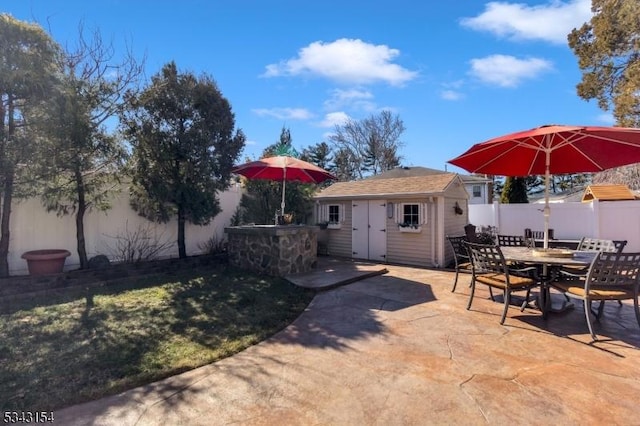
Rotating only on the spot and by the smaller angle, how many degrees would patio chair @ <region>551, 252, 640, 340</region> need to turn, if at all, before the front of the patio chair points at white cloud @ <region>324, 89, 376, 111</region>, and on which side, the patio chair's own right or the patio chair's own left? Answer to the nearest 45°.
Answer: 0° — it already faces it

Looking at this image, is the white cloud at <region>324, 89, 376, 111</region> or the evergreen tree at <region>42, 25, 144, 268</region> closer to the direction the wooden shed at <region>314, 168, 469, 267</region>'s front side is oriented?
the evergreen tree

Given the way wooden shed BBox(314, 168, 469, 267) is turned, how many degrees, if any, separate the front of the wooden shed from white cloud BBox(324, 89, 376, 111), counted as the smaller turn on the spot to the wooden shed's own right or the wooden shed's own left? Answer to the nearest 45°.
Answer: approximately 135° to the wooden shed's own right

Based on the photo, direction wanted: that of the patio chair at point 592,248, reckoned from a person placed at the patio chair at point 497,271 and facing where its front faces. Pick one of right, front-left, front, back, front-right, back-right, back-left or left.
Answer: front

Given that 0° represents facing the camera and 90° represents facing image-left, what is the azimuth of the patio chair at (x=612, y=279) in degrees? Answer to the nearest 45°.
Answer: approximately 135°

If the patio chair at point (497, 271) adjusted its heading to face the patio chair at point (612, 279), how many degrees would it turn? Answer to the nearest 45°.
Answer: approximately 45° to its right

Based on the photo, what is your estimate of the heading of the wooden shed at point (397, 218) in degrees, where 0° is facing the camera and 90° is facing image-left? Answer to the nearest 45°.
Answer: approximately 45°

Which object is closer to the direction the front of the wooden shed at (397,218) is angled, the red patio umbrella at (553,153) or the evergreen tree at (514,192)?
the red patio umbrella

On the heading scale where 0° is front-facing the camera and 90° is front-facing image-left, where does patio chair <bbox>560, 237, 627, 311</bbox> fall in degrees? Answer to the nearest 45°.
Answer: approximately 45°

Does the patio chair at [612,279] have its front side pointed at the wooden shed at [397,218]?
yes

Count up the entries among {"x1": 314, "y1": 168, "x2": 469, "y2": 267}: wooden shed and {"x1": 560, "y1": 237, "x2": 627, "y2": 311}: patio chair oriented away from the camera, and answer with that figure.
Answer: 0

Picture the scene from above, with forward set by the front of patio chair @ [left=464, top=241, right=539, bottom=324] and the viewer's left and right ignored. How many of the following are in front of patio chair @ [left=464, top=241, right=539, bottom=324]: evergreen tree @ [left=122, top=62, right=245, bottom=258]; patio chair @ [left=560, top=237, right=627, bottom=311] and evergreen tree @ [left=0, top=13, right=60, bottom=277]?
1
